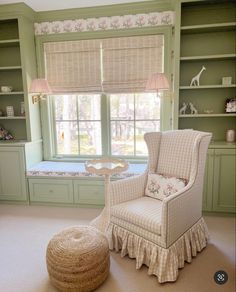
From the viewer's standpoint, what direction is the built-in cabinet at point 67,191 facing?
toward the camera

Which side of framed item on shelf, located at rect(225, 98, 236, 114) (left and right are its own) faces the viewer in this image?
front

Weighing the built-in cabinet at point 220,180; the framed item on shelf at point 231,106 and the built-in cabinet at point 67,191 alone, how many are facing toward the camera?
3

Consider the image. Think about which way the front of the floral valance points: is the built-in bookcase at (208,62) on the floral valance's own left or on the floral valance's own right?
on the floral valance's own left

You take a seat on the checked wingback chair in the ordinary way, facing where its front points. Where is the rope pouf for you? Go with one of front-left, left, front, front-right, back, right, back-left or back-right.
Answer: front

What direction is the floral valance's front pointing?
toward the camera

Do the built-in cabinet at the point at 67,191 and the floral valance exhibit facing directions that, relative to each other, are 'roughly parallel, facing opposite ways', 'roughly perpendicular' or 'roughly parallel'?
roughly parallel

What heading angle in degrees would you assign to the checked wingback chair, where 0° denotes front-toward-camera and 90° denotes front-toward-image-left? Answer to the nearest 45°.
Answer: approximately 45°

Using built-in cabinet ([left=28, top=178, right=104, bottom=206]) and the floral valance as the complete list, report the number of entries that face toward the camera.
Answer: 2

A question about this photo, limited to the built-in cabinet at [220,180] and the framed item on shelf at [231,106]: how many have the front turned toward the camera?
2

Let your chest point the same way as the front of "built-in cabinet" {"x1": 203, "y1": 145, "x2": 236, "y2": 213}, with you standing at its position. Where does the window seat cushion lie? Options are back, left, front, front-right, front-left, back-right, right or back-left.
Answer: right

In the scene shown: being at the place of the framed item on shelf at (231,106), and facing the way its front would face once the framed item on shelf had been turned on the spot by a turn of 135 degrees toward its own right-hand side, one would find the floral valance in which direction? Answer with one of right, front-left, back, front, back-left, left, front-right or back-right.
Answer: front-left

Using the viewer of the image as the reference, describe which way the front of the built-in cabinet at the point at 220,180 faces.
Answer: facing the viewer
